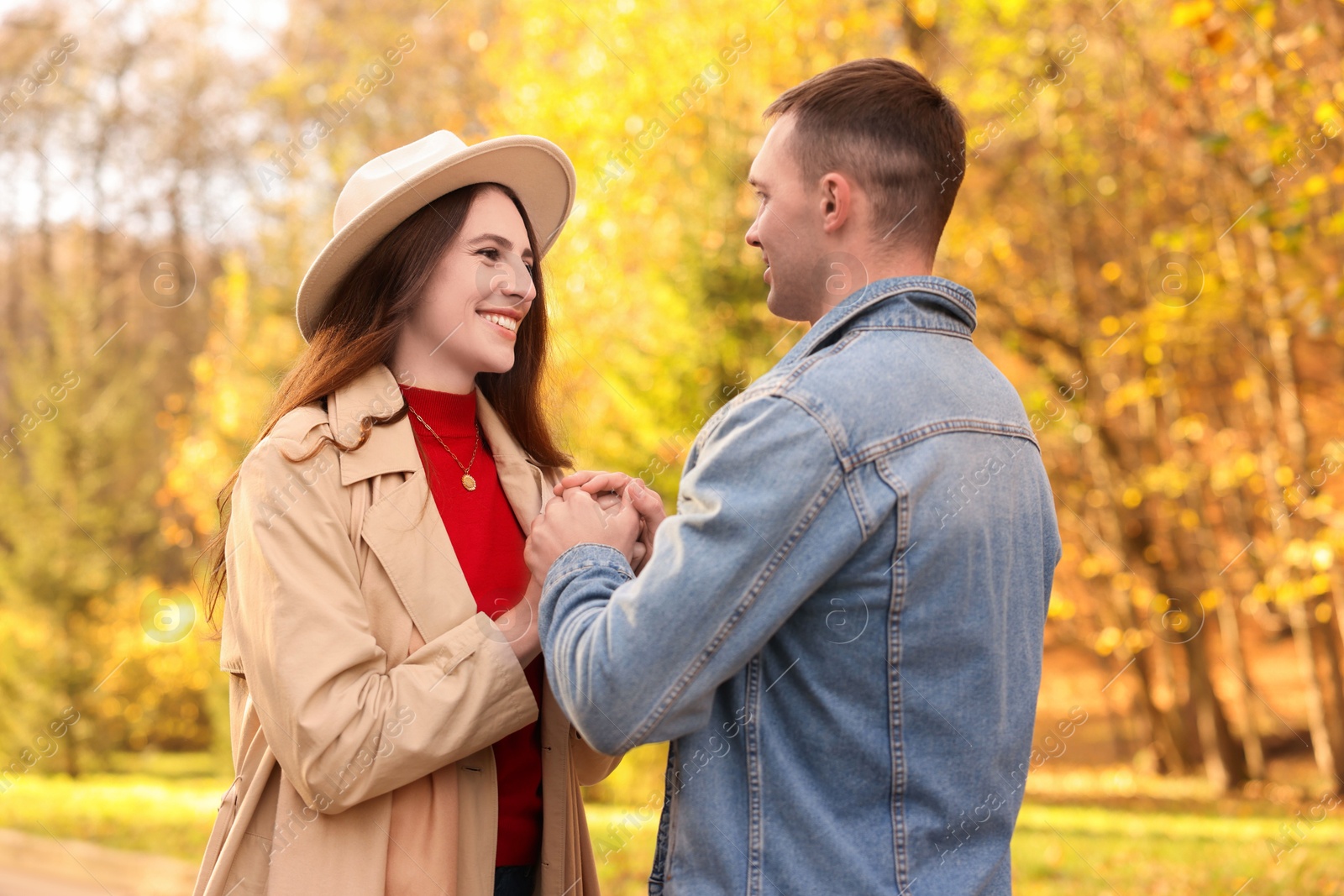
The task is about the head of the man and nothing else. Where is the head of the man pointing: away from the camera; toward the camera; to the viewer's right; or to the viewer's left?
to the viewer's left

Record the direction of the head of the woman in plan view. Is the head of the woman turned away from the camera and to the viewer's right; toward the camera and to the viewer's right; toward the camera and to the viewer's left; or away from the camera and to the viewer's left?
toward the camera and to the viewer's right

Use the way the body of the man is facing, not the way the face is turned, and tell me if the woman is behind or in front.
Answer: in front

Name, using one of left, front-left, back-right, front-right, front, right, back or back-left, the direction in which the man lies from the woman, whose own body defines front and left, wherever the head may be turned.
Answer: front

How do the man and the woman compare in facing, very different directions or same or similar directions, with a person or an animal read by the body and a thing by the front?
very different directions

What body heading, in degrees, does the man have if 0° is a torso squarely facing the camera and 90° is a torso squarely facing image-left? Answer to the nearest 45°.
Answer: approximately 135°
